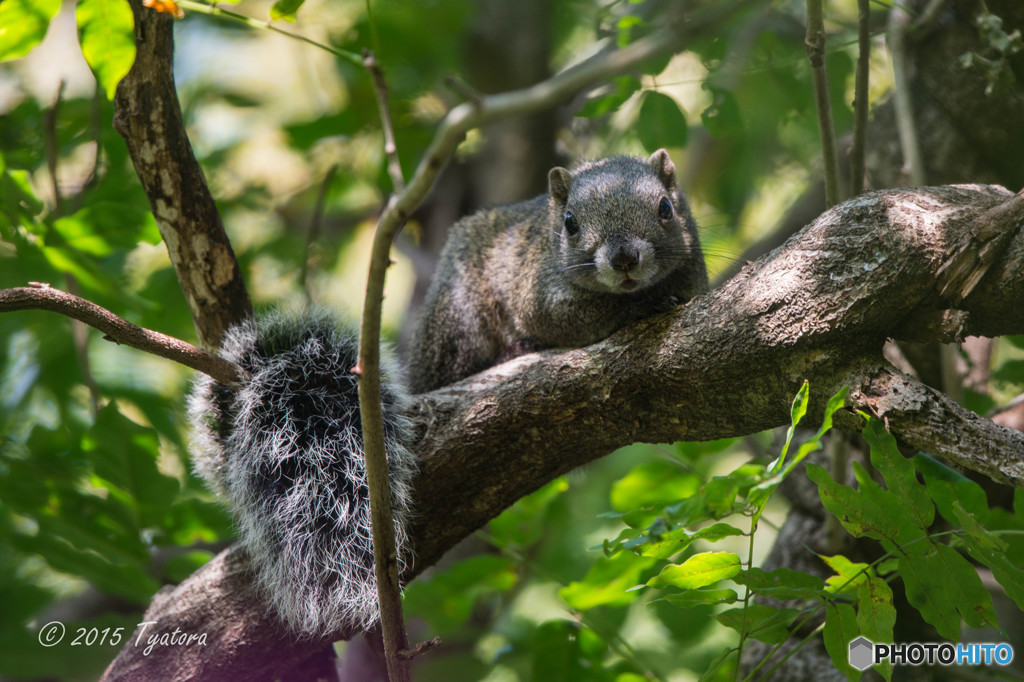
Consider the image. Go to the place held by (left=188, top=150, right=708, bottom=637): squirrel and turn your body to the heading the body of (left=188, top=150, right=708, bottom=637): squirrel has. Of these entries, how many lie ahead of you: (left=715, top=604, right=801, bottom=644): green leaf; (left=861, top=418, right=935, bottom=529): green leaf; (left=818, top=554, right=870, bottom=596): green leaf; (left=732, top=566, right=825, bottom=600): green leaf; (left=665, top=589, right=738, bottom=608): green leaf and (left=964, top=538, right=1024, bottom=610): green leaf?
6

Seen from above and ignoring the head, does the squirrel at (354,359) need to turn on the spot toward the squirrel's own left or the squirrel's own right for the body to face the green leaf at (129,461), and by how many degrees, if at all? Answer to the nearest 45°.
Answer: approximately 135° to the squirrel's own right

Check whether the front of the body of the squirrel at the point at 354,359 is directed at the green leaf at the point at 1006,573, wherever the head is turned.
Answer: yes

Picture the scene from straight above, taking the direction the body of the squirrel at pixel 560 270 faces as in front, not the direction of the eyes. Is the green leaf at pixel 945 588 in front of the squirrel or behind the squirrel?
in front

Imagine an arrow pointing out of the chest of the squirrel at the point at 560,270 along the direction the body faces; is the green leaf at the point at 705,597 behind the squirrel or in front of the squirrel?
in front

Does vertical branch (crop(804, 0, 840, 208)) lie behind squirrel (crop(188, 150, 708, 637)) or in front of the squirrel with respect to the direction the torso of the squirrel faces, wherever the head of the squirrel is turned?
in front

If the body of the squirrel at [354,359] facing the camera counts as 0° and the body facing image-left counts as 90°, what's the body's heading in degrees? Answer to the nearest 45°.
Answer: approximately 315°

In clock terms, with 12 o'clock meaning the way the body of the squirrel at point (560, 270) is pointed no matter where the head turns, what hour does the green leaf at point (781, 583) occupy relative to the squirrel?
The green leaf is roughly at 11 o'clock from the squirrel.

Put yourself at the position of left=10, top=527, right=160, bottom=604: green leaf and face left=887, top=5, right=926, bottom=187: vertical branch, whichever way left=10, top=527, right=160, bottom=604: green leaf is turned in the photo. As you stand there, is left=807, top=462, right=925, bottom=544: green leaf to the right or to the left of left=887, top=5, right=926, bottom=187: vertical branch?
right
